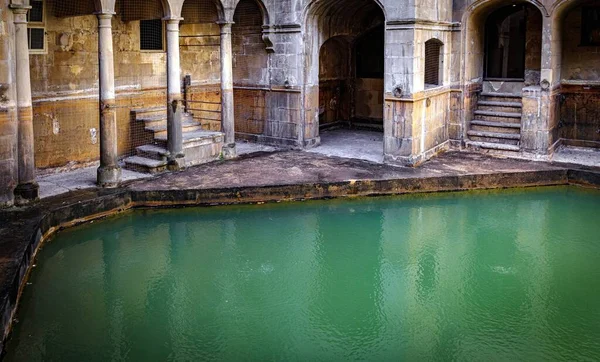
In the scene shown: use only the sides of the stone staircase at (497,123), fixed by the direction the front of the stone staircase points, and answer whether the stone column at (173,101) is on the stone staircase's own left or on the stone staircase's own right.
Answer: on the stone staircase's own right

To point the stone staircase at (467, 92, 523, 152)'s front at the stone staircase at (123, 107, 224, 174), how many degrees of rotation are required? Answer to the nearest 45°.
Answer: approximately 45° to its right

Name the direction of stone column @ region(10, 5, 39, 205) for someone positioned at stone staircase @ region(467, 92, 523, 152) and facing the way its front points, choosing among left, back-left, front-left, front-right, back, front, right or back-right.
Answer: front-right

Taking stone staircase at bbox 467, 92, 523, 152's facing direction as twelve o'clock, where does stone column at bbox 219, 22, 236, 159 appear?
The stone column is roughly at 2 o'clock from the stone staircase.

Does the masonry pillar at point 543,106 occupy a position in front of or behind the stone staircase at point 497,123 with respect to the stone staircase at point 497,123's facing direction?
in front

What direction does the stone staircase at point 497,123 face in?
toward the camera
